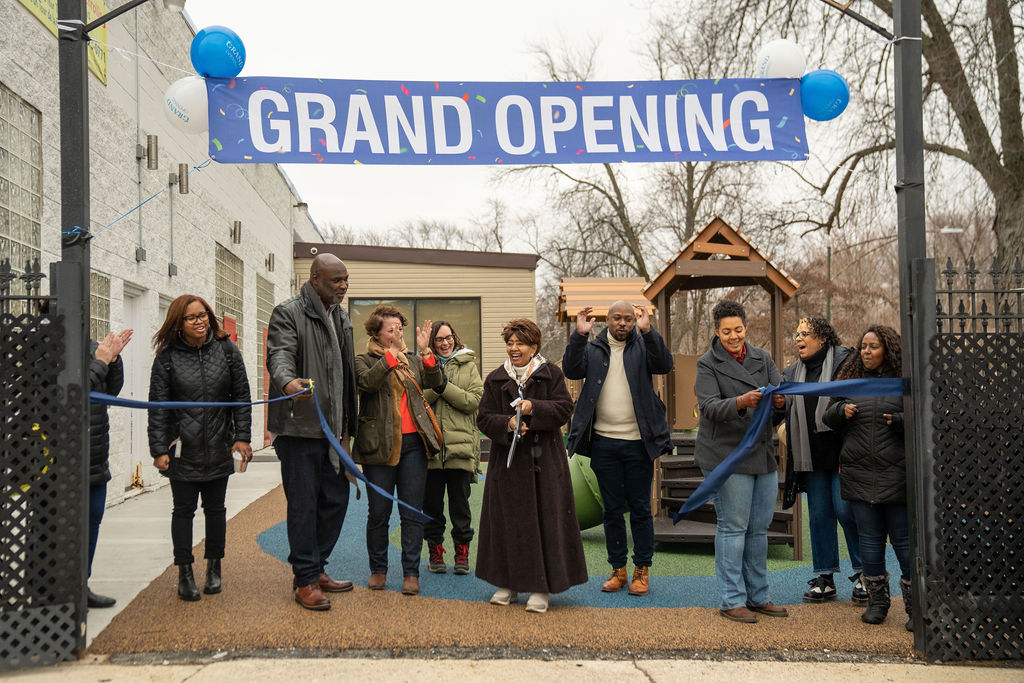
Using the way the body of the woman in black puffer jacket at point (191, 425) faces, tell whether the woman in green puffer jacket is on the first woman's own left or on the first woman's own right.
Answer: on the first woman's own left

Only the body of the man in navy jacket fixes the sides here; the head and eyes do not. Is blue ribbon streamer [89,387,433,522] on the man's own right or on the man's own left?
on the man's own right

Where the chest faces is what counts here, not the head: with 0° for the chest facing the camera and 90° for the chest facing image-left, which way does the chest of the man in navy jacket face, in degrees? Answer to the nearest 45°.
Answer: approximately 0°

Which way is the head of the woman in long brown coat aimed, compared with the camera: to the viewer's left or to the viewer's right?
to the viewer's left

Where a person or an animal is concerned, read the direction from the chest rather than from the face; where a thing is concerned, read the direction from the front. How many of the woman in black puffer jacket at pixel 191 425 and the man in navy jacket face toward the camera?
2

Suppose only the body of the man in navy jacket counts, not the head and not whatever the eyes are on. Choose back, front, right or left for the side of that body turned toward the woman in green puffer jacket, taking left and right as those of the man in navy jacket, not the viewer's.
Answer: right

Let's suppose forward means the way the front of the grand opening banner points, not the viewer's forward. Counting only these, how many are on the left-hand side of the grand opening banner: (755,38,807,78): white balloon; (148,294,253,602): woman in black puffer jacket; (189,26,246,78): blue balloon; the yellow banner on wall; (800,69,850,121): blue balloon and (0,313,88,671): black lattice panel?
2

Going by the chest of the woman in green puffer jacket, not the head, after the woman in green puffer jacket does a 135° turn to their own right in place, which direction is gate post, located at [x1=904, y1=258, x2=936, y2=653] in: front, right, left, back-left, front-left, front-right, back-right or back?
back-right

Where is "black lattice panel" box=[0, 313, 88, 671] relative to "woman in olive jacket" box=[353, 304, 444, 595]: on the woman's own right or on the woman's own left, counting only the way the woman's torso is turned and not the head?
on the woman's own right

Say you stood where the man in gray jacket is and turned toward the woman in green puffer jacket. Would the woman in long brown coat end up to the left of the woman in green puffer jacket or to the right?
right

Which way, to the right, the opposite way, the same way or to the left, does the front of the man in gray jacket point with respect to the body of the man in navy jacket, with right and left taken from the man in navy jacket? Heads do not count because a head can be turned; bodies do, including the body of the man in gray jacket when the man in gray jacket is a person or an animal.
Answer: to the left

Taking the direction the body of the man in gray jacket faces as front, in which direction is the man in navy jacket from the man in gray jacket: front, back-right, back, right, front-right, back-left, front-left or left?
front-left
